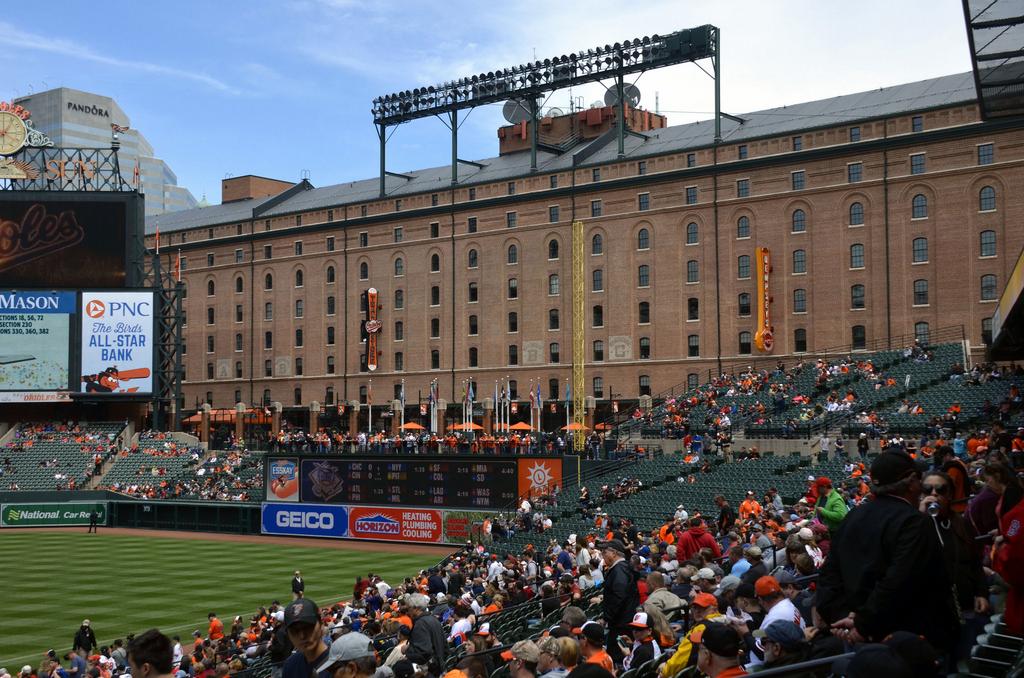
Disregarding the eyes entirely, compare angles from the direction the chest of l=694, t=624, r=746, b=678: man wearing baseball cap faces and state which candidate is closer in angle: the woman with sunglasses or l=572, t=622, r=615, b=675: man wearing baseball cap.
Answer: the man wearing baseball cap

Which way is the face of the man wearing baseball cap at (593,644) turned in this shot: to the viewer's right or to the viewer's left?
to the viewer's left

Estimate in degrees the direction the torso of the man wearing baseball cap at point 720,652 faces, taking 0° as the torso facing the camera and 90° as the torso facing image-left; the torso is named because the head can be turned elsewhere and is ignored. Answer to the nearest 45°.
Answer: approximately 135°

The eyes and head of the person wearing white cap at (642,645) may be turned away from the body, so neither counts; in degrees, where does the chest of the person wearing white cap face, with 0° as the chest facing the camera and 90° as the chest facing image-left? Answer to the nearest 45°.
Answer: approximately 90°

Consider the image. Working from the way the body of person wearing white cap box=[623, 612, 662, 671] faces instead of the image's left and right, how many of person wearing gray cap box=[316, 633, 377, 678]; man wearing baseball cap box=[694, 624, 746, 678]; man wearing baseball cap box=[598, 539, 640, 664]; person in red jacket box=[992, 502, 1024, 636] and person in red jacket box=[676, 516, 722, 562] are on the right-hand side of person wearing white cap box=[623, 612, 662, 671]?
2

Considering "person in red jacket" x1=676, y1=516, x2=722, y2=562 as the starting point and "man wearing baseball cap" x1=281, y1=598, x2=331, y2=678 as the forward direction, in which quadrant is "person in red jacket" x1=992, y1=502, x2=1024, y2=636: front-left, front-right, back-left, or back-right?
front-left

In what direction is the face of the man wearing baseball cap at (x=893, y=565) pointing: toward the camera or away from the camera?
away from the camera

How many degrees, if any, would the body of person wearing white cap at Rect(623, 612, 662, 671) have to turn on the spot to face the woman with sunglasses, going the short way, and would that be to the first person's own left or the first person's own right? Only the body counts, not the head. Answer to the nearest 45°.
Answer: approximately 135° to the first person's own left

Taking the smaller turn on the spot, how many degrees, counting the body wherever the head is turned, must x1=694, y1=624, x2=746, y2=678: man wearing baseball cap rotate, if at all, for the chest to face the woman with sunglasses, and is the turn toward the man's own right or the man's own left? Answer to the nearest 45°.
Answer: approximately 90° to the man's own right

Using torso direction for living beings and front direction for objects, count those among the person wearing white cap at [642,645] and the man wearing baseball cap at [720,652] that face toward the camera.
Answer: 0

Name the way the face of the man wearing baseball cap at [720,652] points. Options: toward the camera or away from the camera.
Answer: away from the camera

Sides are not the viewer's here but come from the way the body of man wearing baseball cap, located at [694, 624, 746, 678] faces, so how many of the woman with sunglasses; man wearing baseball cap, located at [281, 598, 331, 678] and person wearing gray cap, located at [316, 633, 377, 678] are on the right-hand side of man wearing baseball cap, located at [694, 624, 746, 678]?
1
